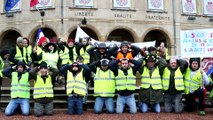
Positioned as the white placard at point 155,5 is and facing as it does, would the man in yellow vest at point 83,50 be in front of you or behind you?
in front

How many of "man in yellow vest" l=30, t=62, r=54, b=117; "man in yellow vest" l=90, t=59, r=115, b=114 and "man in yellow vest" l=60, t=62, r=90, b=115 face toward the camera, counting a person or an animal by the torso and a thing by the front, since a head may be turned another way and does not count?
3

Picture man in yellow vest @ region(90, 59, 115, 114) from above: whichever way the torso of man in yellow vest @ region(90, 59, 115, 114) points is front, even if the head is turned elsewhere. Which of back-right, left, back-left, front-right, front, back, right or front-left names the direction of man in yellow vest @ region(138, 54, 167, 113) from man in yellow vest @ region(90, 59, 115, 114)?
left

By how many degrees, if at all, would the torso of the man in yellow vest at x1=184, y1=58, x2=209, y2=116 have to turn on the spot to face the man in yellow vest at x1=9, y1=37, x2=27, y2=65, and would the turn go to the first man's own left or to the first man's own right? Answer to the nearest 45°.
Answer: approximately 90° to the first man's own right

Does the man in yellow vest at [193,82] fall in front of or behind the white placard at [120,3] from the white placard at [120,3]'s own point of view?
in front

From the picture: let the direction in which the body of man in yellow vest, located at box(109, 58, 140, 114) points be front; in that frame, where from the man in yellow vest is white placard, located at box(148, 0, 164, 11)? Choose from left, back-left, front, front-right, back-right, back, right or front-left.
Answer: back

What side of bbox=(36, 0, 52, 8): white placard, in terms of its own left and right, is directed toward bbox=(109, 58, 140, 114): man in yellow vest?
front

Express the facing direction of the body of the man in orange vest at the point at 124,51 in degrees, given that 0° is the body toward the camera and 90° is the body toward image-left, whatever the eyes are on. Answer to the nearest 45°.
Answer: approximately 0°

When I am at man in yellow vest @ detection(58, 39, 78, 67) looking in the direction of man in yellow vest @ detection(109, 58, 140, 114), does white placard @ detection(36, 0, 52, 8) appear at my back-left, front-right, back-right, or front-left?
back-left

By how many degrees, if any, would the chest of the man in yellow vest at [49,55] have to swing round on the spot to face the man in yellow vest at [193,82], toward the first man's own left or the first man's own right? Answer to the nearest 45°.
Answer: approximately 45° to the first man's own left
